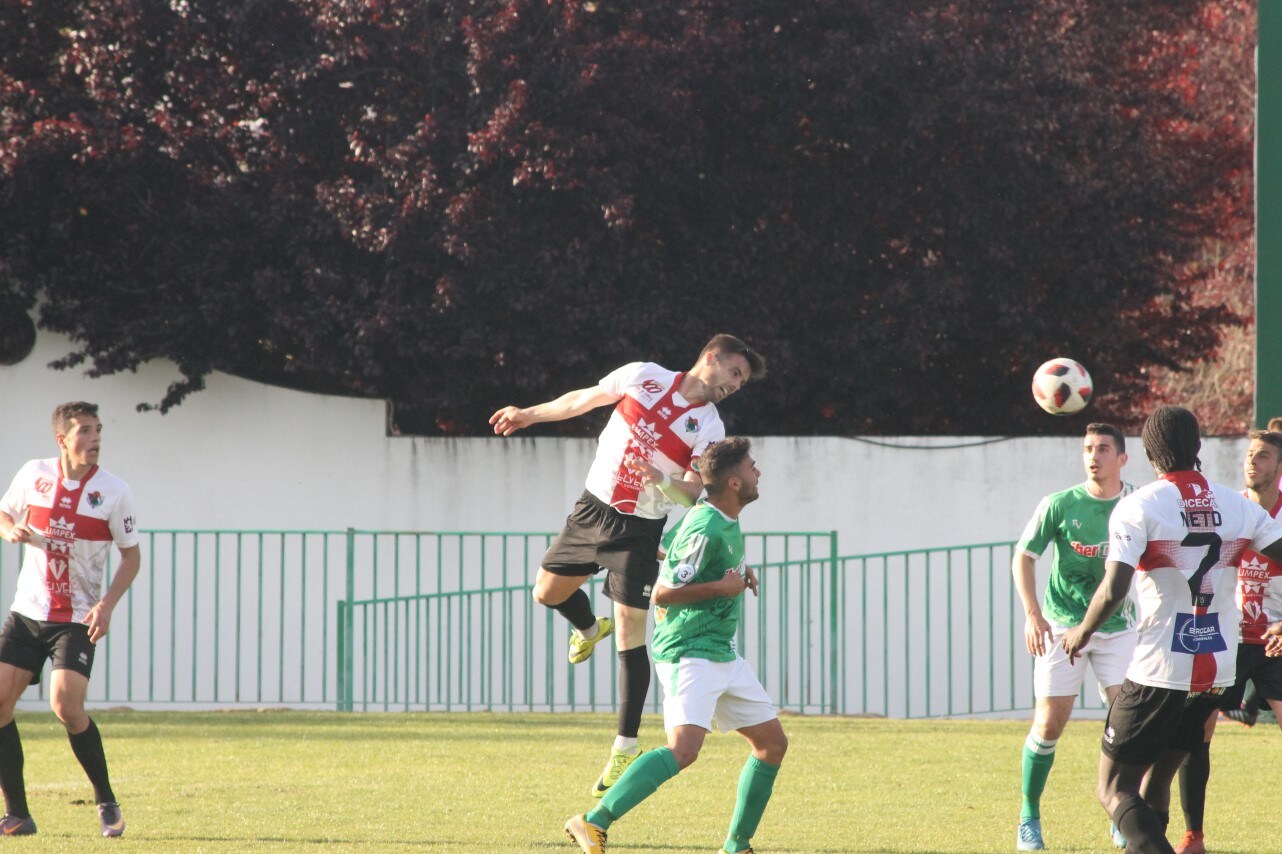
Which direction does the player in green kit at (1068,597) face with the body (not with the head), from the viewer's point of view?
toward the camera

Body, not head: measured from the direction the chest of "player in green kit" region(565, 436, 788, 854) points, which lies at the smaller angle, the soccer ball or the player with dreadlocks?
the player with dreadlocks

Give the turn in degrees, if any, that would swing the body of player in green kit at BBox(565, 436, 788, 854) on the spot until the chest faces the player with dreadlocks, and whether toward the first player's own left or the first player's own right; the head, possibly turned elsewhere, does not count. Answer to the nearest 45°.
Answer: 0° — they already face them

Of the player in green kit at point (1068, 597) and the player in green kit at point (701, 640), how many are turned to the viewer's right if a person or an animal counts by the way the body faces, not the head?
1

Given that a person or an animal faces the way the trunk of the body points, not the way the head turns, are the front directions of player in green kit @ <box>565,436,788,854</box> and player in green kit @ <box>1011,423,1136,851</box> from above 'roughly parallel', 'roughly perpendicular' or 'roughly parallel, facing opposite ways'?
roughly perpendicular

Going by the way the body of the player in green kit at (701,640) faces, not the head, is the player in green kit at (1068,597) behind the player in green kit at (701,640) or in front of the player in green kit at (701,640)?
in front

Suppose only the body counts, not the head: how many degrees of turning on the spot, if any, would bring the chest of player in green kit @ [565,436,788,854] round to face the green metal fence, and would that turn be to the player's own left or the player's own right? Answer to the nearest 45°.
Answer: approximately 90° to the player's own left

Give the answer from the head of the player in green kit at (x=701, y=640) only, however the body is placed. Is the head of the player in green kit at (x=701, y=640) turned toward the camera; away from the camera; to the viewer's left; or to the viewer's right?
to the viewer's right

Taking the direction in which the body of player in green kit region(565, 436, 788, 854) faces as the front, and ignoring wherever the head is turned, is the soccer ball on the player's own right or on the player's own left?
on the player's own left

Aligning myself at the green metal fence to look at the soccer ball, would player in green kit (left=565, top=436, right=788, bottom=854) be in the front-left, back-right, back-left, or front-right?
front-right

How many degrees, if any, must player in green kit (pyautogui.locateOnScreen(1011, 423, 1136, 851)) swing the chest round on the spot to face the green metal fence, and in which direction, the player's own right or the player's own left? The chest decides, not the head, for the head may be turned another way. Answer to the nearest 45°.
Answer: approximately 135° to the player's own right

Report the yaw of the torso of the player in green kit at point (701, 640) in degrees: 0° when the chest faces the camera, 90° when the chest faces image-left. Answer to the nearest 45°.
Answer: approximately 270°

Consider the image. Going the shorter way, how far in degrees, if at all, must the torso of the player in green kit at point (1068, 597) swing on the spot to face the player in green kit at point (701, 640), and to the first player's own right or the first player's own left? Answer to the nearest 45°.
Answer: approximately 45° to the first player's own right
